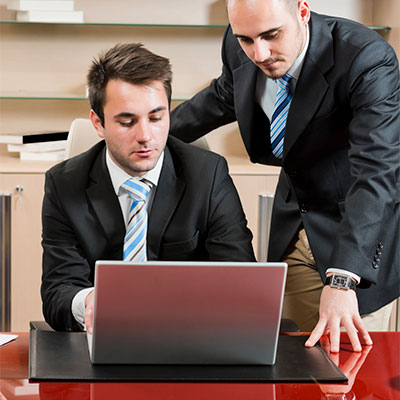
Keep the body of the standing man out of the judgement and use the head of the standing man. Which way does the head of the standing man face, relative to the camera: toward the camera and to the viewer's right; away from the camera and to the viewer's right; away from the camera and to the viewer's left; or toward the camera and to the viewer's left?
toward the camera and to the viewer's left

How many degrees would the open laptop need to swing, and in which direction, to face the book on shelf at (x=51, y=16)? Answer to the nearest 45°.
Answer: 0° — it already faces it

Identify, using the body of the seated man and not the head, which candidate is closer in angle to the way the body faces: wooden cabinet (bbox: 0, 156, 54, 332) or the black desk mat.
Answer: the black desk mat

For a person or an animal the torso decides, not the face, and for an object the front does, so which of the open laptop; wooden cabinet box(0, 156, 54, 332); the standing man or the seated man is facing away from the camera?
the open laptop

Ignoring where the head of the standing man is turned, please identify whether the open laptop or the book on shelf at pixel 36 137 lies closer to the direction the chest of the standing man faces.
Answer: the open laptop

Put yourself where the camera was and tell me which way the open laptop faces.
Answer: facing away from the viewer

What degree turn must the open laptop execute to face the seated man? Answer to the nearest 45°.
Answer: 0° — it already faces them

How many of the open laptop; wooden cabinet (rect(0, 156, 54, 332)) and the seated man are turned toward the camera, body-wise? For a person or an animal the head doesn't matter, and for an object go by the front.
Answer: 2

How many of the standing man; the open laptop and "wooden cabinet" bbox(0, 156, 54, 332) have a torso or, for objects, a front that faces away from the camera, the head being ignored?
1

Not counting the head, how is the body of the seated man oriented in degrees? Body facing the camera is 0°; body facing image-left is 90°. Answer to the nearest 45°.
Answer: approximately 0°

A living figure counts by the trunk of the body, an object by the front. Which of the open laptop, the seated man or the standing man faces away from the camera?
the open laptop

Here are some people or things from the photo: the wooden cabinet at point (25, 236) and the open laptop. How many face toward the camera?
1

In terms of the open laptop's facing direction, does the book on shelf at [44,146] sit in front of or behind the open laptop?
in front

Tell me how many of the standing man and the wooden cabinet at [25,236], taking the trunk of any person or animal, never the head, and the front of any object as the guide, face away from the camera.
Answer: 0
